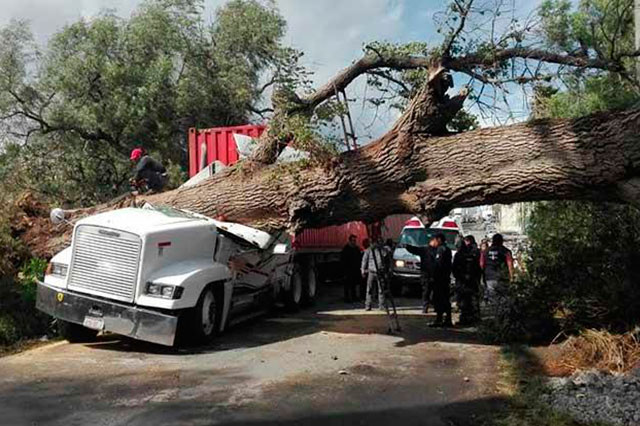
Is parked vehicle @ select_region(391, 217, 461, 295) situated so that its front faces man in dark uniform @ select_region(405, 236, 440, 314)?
yes

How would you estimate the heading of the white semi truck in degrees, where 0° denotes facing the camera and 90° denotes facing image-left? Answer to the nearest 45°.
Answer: approximately 45°

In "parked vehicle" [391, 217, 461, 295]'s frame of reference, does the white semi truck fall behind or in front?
in front

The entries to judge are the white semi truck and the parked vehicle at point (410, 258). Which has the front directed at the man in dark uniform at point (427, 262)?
the parked vehicle

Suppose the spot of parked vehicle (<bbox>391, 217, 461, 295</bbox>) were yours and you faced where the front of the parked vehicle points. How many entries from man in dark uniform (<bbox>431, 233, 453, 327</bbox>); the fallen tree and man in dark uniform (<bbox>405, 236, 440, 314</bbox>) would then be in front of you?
3

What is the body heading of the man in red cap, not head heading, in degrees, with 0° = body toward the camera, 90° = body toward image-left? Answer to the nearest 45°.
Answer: approximately 90°

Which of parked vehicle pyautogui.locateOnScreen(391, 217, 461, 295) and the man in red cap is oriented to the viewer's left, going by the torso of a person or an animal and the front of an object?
the man in red cap

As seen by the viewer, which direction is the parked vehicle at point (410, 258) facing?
toward the camera

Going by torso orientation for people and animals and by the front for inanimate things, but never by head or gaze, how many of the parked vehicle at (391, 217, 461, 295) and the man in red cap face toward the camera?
1

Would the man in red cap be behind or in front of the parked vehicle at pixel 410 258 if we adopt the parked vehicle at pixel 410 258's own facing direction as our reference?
in front
